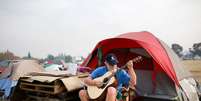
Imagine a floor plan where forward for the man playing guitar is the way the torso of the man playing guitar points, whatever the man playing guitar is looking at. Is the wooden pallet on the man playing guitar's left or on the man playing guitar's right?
on the man playing guitar's right

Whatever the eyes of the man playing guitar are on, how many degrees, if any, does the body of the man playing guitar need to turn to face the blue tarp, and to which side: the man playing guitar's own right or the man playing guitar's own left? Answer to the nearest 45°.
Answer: approximately 135° to the man playing guitar's own right

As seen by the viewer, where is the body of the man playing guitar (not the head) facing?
toward the camera

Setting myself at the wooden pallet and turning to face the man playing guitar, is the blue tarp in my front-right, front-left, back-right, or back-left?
back-left

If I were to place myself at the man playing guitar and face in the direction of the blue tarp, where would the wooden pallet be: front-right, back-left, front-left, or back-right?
front-right
